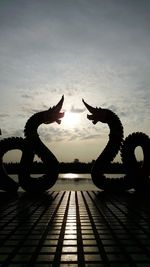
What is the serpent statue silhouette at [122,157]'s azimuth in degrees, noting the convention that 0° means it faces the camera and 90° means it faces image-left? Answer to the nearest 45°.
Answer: approximately 90°

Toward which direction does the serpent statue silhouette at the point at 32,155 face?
to the viewer's right
